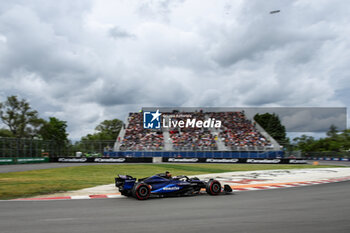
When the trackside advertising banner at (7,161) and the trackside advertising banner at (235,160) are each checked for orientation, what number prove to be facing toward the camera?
2

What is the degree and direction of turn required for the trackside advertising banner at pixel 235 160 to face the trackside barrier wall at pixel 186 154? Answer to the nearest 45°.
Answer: approximately 135° to its right

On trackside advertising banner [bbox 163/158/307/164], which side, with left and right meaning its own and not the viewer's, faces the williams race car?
front

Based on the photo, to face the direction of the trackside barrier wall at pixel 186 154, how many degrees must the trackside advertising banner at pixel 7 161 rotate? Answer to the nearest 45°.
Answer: approximately 90° to its left

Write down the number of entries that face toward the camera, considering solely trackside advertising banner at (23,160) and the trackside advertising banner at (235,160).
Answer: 2

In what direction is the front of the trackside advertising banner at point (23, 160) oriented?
toward the camera

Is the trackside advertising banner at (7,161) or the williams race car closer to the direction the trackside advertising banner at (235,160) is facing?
the williams race car

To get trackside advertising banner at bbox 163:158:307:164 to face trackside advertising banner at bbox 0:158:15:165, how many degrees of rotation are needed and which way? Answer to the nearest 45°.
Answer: approximately 45° to its right

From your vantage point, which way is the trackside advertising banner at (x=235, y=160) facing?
toward the camera

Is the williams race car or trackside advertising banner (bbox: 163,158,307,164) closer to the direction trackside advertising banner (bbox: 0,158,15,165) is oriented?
the williams race car

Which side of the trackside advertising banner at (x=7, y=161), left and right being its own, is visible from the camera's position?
front

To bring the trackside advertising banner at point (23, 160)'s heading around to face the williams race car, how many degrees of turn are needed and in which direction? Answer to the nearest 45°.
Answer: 0° — it already faces it

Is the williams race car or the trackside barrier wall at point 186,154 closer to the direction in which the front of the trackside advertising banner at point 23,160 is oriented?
the williams race car
